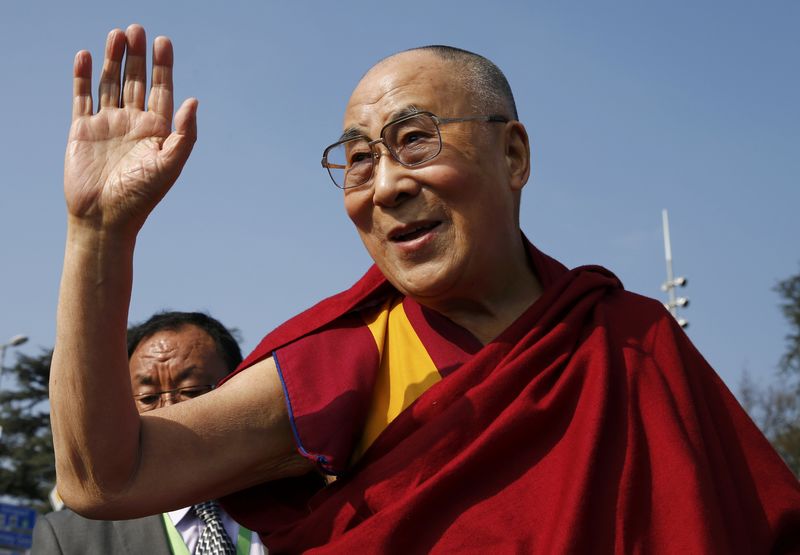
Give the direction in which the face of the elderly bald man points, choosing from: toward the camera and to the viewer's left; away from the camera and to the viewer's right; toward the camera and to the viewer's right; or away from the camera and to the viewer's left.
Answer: toward the camera and to the viewer's left

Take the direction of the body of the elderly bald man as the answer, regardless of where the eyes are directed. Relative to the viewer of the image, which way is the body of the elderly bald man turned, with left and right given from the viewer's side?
facing the viewer and to the left of the viewer

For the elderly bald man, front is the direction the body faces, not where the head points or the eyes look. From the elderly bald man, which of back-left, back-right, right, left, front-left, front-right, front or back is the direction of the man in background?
right
